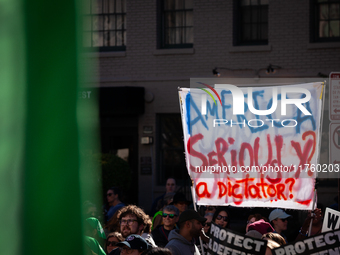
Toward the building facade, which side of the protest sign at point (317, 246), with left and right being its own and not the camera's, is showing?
back

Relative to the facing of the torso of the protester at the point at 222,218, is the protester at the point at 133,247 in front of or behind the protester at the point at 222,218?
in front

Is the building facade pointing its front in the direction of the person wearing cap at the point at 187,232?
yes

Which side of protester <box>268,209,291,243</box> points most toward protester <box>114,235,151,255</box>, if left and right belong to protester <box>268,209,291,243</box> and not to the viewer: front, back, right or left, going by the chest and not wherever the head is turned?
right

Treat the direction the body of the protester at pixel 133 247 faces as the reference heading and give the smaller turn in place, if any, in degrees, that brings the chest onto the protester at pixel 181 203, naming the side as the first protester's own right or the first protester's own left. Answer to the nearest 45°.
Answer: approximately 135° to the first protester's own right

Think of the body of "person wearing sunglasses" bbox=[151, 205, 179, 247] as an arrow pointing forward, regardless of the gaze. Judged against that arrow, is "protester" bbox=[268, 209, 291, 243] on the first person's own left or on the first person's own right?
on the first person's own left

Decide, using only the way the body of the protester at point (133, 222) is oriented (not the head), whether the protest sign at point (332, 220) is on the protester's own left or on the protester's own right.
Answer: on the protester's own left
